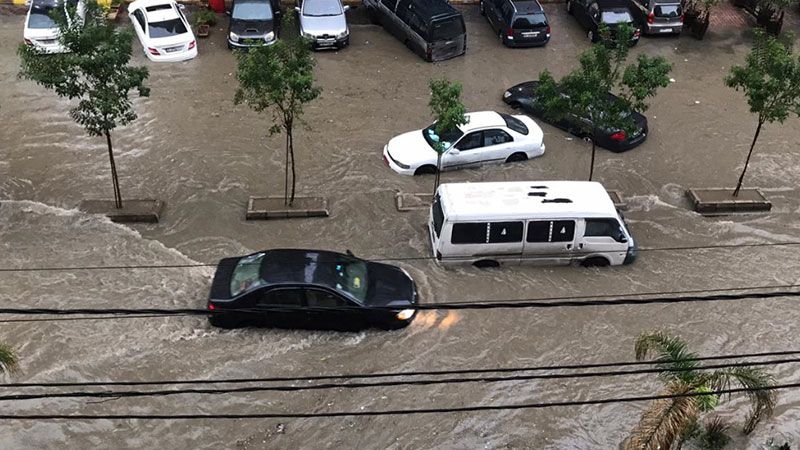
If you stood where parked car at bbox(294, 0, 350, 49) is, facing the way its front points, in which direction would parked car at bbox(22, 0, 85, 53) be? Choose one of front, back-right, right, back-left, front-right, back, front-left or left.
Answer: right

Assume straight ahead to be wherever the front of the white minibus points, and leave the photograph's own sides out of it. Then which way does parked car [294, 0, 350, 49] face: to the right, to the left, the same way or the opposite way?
to the right

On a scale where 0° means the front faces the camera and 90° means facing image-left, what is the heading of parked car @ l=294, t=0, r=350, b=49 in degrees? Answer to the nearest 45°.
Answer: approximately 0°

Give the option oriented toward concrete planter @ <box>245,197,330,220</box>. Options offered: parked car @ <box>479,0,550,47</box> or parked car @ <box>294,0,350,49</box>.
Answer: parked car @ <box>294,0,350,49</box>

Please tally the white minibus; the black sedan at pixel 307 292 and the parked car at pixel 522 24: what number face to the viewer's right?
2

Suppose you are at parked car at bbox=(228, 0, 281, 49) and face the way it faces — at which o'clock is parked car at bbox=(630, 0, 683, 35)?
parked car at bbox=(630, 0, 683, 35) is roughly at 9 o'clock from parked car at bbox=(228, 0, 281, 49).

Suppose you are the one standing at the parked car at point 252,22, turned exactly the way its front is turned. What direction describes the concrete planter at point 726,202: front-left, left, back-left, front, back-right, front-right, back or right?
front-left

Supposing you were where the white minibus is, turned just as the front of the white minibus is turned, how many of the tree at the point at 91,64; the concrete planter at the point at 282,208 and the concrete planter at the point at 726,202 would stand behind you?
2

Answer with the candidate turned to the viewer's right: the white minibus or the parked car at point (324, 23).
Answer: the white minibus

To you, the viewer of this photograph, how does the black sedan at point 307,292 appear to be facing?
facing to the right of the viewer

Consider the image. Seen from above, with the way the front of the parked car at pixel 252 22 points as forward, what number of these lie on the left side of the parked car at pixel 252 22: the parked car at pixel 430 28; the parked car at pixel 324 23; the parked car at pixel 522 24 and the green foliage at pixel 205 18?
3

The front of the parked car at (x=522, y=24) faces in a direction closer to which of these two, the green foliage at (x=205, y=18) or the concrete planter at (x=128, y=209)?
the green foliage

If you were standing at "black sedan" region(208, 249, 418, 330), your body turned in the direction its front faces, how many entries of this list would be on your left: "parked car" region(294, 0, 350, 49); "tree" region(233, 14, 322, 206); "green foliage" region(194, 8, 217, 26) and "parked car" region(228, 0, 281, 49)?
4
